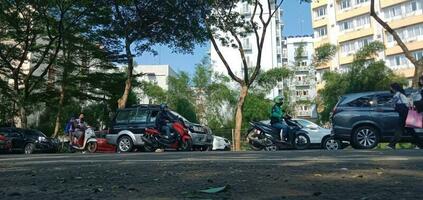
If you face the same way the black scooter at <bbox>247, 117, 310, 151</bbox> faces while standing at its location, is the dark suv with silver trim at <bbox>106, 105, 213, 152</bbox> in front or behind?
behind

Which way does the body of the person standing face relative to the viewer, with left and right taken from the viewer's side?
facing to the left of the viewer

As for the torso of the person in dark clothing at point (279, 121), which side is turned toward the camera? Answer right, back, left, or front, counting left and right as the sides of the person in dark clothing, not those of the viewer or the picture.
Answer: right

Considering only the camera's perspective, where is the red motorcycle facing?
facing to the right of the viewer

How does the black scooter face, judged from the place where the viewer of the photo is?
facing to the right of the viewer

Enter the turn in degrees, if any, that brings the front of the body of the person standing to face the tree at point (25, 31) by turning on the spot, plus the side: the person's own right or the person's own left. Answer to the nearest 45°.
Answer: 0° — they already face it
